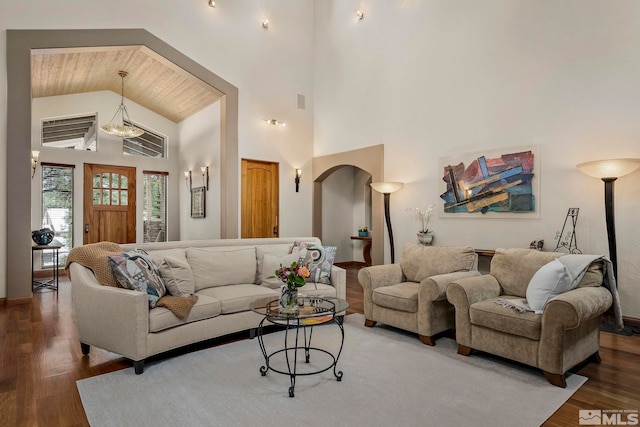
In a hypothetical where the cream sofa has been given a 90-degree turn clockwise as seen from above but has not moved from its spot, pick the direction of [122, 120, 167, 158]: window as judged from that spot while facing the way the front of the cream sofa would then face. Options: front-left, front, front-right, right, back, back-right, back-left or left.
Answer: back-right

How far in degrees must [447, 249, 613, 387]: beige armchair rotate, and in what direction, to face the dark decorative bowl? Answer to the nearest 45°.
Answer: approximately 45° to its right

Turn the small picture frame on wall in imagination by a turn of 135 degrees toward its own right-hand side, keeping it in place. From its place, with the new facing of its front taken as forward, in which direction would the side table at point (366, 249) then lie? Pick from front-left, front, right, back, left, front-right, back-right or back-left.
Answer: right

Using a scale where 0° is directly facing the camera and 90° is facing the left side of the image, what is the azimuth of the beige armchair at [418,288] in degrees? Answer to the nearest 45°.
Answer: approximately 45°

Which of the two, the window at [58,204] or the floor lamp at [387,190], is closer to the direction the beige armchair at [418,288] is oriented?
the window

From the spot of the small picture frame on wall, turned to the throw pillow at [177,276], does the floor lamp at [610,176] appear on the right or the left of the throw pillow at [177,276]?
left

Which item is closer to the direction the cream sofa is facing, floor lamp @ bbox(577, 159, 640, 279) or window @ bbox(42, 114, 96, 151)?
the floor lamp

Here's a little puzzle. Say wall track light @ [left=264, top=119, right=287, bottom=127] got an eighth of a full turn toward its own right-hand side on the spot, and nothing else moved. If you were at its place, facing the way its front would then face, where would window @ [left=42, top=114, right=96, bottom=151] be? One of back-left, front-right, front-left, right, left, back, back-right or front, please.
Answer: right

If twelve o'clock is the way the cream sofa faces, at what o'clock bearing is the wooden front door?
The wooden front door is roughly at 7 o'clock from the cream sofa.

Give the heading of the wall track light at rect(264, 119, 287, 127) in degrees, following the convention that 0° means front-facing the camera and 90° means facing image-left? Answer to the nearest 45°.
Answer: approximately 315°
